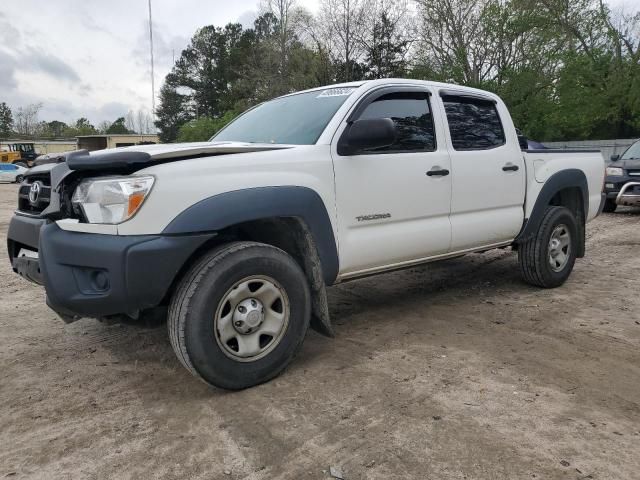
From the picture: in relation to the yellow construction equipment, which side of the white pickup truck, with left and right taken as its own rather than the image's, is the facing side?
right

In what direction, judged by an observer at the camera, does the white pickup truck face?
facing the viewer and to the left of the viewer
